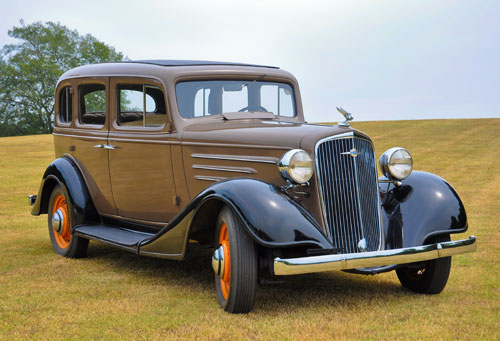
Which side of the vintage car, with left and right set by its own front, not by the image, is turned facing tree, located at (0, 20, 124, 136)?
back

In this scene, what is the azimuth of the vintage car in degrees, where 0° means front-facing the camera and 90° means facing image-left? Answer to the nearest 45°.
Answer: approximately 315°
